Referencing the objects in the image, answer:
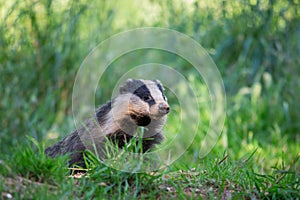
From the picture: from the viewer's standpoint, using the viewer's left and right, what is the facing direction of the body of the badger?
facing the viewer and to the right of the viewer
